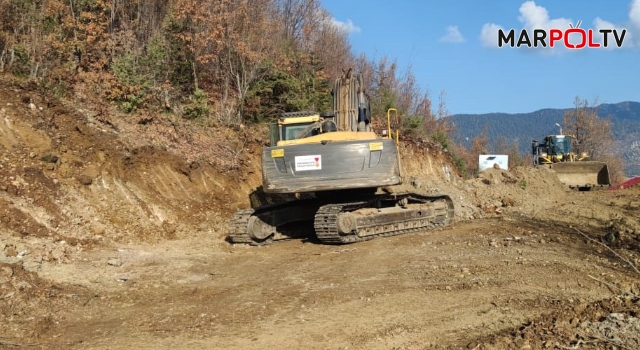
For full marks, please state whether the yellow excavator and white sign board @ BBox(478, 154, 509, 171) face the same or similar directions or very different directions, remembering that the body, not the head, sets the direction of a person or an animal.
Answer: very different directions

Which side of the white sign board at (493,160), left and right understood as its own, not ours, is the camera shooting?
front

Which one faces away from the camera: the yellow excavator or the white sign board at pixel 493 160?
the yellow excavator

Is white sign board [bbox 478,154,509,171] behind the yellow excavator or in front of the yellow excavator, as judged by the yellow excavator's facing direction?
in front

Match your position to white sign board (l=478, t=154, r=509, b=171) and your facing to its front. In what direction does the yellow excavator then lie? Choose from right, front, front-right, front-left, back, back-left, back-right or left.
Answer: front

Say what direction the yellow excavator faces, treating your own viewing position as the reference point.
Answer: facing away from the viewer

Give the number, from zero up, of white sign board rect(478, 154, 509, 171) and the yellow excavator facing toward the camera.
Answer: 1
